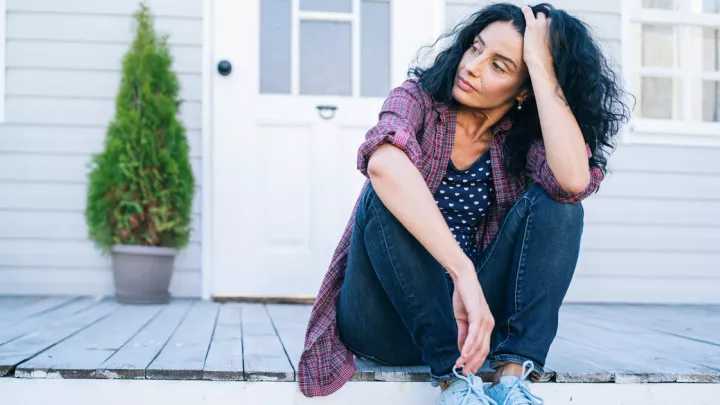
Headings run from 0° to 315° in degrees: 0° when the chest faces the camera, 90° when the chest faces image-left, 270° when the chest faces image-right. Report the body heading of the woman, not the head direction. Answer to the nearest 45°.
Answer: approximately 0°

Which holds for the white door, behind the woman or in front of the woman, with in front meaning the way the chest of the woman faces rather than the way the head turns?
behind

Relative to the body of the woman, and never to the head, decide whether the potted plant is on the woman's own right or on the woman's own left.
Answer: on the woman's own right

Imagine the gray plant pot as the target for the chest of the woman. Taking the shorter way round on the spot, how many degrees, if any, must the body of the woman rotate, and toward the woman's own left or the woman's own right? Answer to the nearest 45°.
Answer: approximately 135° to the woman's own right
